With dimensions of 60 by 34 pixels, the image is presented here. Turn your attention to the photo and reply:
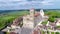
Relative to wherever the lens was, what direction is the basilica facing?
facing the viewer and to the left of the viewer
